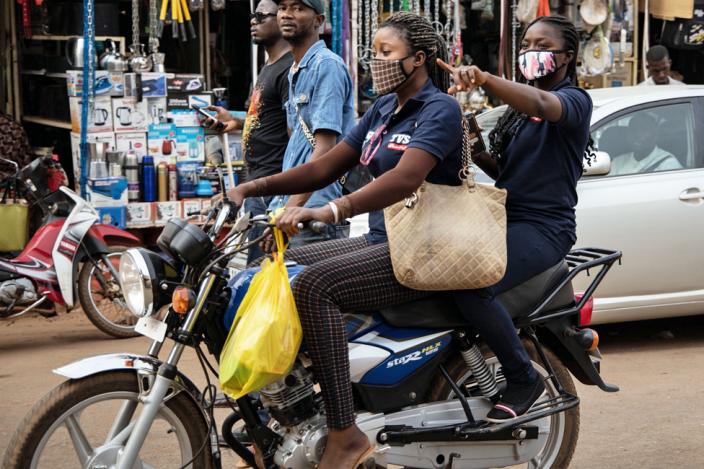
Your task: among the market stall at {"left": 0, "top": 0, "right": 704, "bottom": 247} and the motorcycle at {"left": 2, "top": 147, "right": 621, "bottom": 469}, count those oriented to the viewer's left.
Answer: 1

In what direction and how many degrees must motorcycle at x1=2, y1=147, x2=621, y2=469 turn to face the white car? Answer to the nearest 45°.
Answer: approximately 135° to its right

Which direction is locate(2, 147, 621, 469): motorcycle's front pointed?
to the viewer's left

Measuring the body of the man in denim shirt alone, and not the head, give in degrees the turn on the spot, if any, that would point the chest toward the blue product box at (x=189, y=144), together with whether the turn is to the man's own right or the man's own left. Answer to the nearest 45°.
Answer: approximately 135° to the man's own right

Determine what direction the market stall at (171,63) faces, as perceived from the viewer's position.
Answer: facing the viewer

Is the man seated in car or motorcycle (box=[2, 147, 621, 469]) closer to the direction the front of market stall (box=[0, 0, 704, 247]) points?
the motorcycle

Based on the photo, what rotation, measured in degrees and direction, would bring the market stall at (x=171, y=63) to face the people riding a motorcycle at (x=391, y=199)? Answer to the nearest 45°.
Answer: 0° — it already faces them

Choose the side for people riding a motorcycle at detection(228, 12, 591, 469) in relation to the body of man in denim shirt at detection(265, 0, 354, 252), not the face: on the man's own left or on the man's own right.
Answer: on the man's own left

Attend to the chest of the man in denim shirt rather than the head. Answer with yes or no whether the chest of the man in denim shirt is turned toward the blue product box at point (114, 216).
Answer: no

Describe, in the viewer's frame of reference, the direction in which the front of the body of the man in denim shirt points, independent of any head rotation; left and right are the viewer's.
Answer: facing the viewer and to the left of the viewer

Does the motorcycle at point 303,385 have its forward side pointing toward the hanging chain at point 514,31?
no

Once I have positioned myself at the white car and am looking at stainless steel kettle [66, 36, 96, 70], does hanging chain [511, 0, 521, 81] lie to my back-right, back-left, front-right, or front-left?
front-right

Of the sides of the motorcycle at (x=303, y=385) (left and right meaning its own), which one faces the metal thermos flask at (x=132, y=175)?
right
